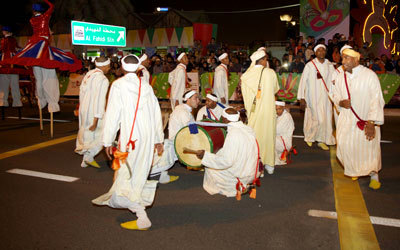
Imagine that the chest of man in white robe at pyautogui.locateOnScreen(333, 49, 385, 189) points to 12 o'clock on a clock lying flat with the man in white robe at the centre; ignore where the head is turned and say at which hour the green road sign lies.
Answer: The green road sign is roughly at 3 o'clock from the man in white robe.

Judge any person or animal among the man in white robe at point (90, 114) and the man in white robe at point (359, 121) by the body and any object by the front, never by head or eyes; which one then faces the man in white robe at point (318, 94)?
the man in white robe at point (90, 114)
